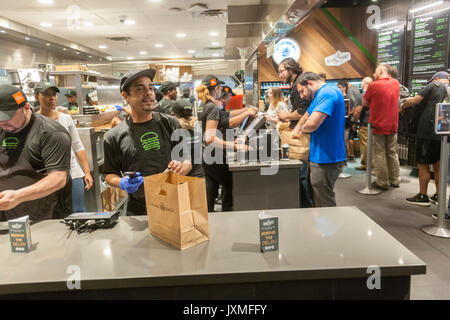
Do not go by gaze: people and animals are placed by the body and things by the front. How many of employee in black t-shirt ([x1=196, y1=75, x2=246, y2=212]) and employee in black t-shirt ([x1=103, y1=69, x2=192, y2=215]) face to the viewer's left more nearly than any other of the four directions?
0

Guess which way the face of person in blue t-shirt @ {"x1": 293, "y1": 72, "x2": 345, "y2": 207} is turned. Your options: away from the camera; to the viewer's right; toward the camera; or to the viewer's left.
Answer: to the viewer's left

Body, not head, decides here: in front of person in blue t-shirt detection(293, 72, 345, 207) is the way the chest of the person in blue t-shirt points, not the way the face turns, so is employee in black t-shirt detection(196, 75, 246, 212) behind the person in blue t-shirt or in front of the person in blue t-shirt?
in front

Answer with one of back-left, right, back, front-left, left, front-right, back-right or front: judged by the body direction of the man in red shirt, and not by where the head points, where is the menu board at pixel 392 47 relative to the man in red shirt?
front-right

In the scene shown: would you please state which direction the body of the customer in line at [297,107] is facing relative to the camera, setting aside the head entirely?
to the viewer's left

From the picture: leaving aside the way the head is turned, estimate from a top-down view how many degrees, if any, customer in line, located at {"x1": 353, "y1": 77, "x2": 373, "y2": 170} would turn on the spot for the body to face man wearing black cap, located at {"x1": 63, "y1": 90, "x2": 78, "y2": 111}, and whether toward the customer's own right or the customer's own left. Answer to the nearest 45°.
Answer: approximately 45° to the customer's own left

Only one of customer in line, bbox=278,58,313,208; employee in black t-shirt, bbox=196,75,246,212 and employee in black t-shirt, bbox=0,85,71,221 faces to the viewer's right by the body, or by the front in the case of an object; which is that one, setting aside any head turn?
employee in black t-shirt, bbox=196,75,246,212

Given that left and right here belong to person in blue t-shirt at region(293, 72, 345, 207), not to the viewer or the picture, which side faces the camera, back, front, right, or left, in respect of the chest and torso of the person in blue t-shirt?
left

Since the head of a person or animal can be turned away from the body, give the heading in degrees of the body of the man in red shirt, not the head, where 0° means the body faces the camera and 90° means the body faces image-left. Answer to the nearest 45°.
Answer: approximately 135°

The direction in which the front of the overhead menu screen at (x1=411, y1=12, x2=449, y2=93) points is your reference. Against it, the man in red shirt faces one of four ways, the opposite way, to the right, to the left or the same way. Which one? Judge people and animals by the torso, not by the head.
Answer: to the right

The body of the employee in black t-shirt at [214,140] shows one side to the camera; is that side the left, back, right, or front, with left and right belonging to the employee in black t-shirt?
right

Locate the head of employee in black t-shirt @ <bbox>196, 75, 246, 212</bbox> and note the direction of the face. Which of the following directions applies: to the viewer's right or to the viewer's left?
to the viewer's right
